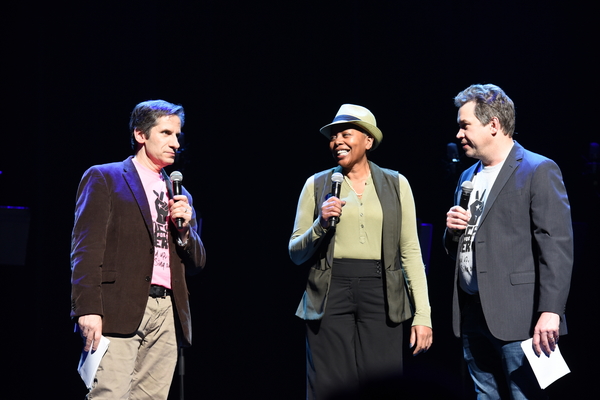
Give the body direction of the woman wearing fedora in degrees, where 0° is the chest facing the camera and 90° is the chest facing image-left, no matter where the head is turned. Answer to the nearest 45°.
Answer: approximately 0°

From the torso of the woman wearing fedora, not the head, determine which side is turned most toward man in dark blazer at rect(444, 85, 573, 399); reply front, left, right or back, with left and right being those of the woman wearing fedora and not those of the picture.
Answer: left

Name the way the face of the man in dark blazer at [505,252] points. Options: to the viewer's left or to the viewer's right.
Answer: to the viewer's left

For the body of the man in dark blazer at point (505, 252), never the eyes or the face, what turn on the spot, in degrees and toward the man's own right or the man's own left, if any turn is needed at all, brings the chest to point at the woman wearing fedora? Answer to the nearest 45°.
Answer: approximately 45° to the man's own right

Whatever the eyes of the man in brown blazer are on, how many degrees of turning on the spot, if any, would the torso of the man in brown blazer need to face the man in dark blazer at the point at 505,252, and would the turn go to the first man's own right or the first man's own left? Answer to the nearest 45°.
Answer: approximately 45° to the first man's own left

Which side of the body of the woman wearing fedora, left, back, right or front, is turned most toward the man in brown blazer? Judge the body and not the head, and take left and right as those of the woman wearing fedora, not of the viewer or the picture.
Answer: right

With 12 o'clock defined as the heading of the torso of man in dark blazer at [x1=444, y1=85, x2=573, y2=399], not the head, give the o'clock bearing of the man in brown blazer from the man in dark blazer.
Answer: The man in brown blazer is roughly at 1 o'clock from the man in dark blazer.
